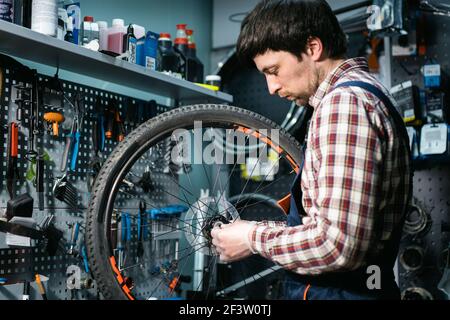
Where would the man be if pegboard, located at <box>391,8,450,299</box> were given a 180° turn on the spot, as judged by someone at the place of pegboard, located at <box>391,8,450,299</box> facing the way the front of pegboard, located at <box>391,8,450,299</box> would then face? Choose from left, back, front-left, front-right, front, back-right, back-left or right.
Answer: back

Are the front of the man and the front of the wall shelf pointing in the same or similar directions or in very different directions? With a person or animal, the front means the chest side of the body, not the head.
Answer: very different directions

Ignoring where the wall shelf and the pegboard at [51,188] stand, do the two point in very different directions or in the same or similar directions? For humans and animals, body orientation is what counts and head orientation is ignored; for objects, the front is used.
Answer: same or similar directions

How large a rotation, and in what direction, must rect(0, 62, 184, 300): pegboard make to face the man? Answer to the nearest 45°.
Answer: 0° — it already faces them

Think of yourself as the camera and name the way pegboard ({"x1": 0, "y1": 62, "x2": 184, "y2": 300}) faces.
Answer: facing the viewer and to the right of the viewer

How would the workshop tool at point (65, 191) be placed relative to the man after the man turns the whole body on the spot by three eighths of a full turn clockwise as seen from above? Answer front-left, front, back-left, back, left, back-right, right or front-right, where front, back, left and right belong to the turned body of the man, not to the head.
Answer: left

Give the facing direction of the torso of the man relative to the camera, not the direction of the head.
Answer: to the viewer's left

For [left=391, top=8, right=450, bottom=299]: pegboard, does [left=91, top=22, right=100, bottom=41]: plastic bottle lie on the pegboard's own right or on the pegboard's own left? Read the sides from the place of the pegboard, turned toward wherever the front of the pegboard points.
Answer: on the pegboard's own right

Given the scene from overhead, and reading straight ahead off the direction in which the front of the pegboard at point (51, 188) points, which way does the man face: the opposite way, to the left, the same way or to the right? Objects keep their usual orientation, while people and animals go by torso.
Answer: the opposite way

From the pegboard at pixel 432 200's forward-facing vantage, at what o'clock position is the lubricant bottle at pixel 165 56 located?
The lubricant bottle is roughly at 2 o'clock from the pegboard.

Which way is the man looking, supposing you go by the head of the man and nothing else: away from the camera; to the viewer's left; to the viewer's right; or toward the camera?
to the viewer's left

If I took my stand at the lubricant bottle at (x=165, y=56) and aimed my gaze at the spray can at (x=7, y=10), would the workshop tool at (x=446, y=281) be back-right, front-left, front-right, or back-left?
back-left

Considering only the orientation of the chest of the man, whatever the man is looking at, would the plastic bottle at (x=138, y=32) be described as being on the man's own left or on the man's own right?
on the man's own right

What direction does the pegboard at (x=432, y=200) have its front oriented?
toward the camera

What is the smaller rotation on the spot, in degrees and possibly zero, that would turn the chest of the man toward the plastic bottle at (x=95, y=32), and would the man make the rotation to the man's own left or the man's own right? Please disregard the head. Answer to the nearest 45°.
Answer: approximately 45° to the man's own right
